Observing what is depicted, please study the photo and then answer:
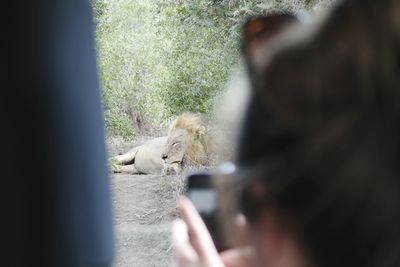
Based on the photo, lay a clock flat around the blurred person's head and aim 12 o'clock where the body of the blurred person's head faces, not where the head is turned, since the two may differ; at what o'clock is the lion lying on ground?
The lion lying on ground is roughly at 1 o'clock from the blurred person's head.

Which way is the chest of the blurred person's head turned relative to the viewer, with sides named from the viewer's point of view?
facing away from the viewer and to the left of the viewer

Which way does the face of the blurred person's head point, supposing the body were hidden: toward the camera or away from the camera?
away from the camera
